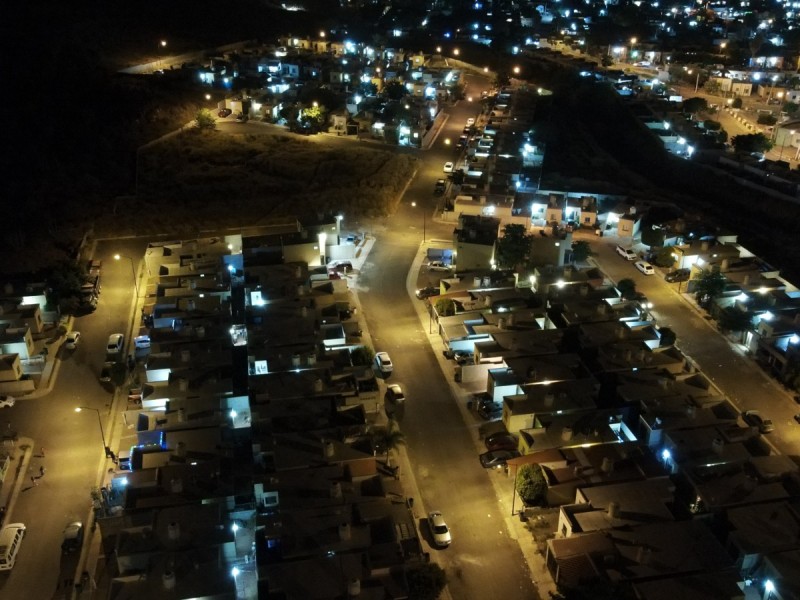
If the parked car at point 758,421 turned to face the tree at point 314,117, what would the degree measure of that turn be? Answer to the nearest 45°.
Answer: approximately 180°

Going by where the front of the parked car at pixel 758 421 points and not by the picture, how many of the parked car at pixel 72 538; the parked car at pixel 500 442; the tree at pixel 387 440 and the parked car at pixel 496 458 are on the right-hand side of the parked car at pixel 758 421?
4

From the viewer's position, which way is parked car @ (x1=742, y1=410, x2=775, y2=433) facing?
facing the viewer and to the right of the viewer

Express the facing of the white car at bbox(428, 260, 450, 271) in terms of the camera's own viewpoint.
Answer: facing to the right of the viewer

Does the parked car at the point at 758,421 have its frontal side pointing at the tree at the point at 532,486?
no

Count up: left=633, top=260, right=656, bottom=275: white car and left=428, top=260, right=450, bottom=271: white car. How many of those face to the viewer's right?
1

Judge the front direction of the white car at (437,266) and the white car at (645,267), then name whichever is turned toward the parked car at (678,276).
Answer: the white car at (437,266)
